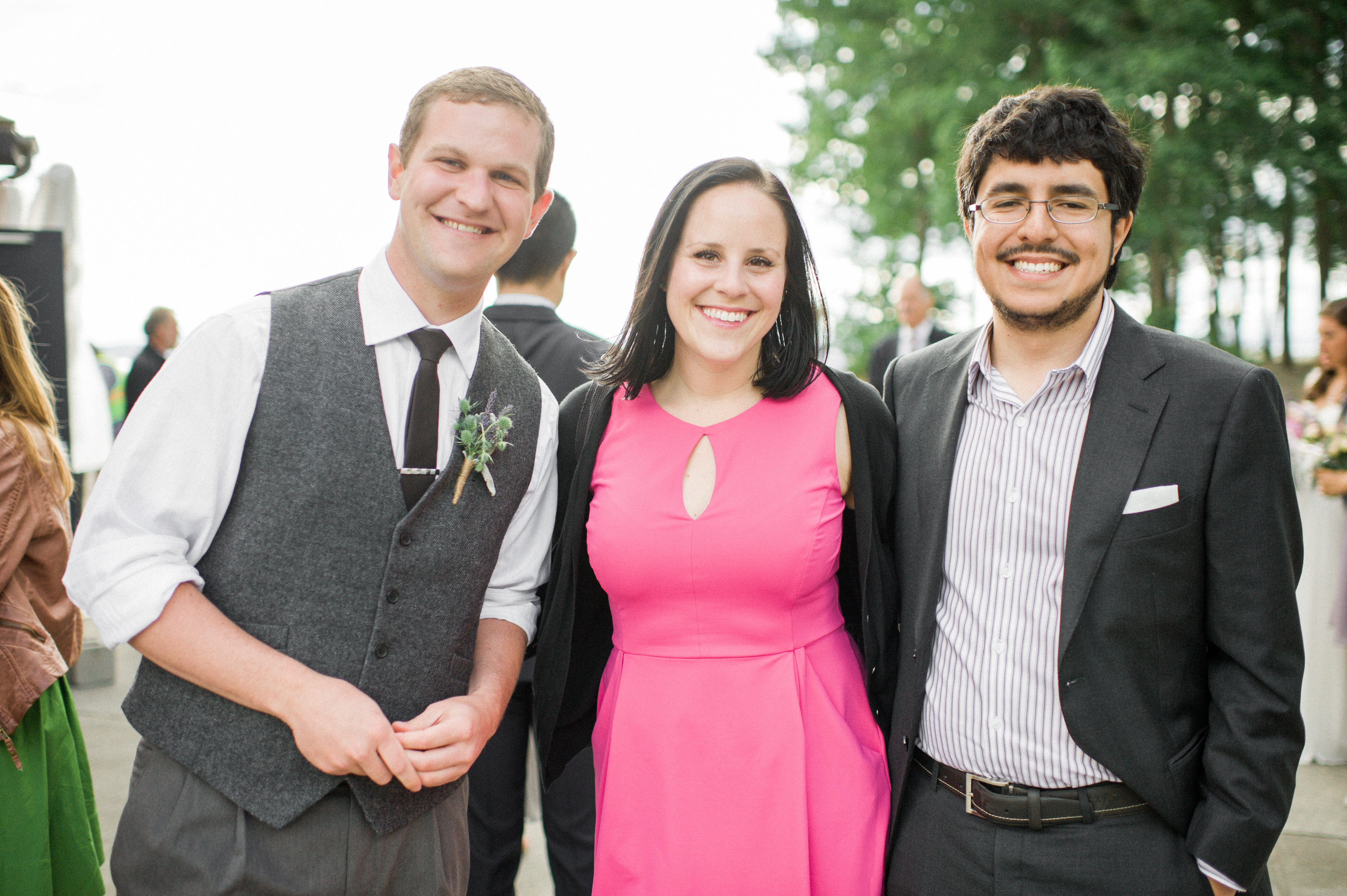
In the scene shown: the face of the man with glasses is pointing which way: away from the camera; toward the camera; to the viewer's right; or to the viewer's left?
toward the camera

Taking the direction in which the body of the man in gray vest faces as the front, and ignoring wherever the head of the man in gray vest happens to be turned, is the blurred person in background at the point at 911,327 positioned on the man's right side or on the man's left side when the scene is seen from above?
on the man's left side

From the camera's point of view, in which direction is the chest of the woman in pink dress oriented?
toward the camera

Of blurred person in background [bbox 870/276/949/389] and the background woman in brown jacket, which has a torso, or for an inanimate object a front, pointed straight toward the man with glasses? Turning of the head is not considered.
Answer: the blurred person in background

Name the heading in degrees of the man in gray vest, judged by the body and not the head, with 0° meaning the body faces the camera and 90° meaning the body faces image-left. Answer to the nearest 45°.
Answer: approximately 315°

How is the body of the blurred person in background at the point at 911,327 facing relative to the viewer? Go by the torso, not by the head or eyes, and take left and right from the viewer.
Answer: facing the viewer

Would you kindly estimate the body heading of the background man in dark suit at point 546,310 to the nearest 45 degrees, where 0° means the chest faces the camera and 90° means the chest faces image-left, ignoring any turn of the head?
approximately 180°

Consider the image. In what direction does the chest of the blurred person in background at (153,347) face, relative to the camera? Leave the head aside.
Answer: to the viewer's right

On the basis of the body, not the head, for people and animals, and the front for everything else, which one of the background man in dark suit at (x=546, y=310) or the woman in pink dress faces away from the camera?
the background man in dark suit

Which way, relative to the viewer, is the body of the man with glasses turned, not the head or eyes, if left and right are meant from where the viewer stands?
facing the viewer and to the left of the viewer

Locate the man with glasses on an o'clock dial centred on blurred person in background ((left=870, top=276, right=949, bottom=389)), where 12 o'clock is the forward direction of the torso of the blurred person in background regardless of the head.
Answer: The man with glasses is roughly at 12 o'clock from the blurred person in background.

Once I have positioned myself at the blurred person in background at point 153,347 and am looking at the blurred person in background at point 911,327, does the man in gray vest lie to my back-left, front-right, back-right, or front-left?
front-right

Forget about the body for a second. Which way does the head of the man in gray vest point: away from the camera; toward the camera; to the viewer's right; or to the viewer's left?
toward the camera
